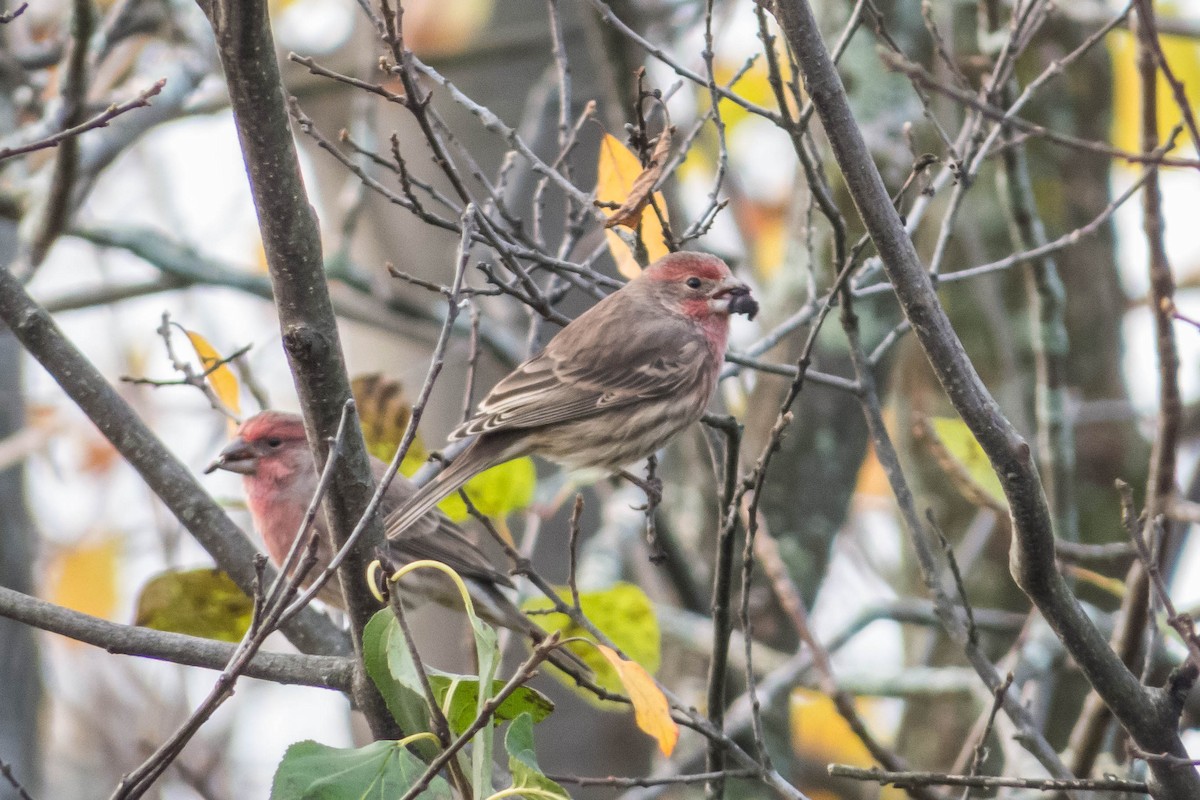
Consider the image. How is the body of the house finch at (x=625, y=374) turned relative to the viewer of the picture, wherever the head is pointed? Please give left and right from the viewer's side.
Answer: facing to the right of the viewer

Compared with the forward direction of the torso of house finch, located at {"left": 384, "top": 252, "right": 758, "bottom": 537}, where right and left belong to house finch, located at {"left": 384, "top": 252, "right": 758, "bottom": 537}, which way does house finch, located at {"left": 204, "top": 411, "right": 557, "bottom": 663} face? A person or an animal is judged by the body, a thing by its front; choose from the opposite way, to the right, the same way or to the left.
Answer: the opposite way

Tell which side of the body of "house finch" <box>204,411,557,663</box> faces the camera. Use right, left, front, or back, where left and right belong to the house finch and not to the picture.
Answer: left

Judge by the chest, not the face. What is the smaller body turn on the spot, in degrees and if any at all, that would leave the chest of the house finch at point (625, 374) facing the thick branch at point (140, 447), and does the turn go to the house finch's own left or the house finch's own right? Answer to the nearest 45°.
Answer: approximately 135° to the house finch's own right

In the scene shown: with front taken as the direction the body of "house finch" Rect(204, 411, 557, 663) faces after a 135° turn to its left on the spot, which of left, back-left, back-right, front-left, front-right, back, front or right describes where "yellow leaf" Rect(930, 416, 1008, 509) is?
front
